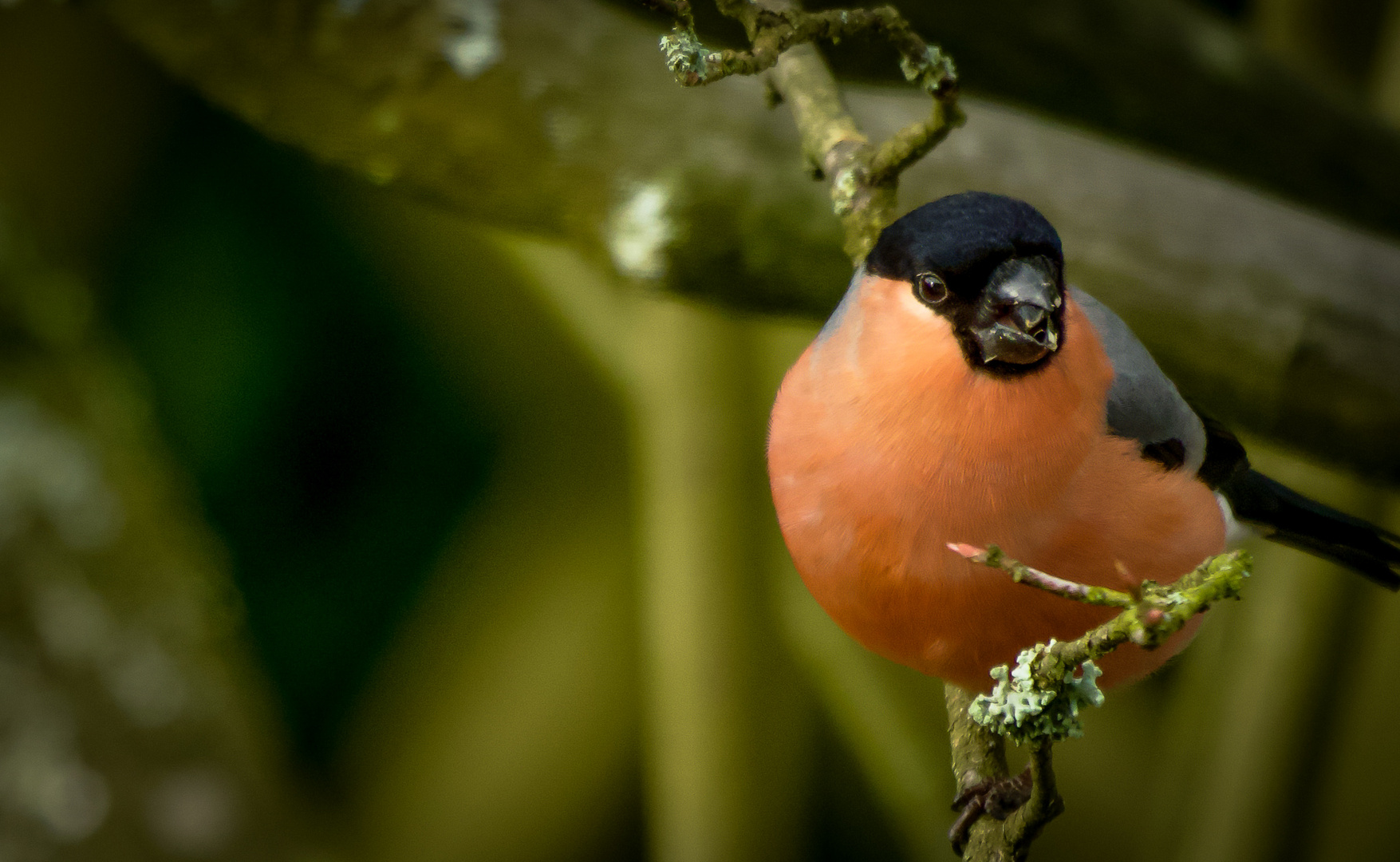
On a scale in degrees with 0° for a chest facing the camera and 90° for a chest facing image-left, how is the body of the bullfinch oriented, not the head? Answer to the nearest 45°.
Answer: approximately 45°
